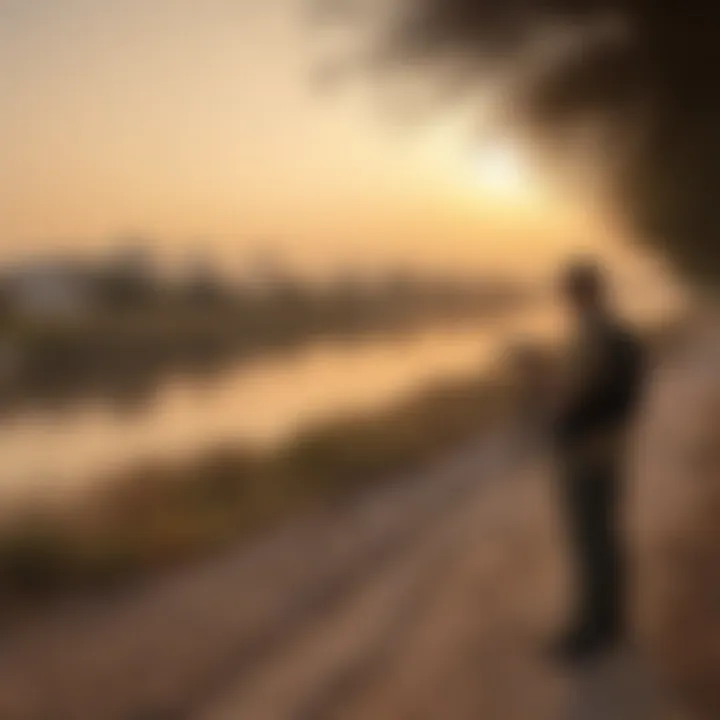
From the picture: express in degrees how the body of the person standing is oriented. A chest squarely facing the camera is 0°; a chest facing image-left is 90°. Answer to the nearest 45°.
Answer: approximately 90°
